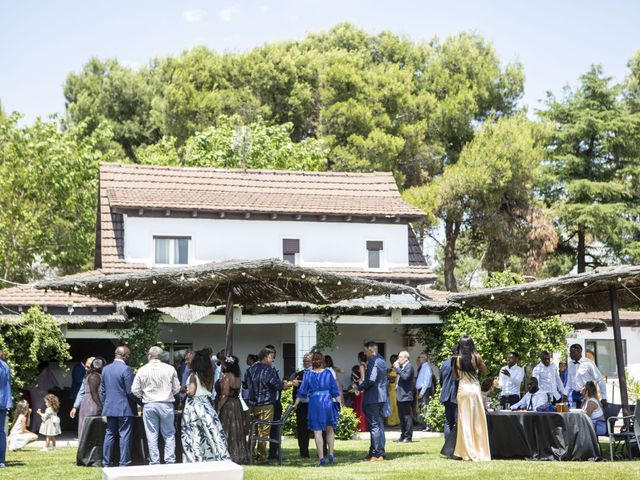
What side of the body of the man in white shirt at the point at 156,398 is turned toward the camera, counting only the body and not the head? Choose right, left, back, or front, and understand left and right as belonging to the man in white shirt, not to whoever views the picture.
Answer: back

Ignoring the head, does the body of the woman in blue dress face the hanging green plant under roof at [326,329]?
yes

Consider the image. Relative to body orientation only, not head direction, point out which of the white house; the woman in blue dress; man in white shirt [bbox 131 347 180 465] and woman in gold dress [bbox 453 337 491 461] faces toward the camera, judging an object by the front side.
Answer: the white house

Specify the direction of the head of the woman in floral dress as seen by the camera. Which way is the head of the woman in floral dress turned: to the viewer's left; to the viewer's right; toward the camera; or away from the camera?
away from the camera

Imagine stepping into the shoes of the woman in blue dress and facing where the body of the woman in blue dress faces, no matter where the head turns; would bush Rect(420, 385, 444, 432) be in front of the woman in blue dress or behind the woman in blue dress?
in front

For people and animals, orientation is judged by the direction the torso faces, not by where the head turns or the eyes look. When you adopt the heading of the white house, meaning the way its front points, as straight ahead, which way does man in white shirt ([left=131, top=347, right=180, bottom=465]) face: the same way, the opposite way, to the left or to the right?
the opposite way

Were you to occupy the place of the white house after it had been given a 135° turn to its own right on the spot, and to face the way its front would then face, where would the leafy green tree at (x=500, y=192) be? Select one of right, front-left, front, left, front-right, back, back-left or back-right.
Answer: right

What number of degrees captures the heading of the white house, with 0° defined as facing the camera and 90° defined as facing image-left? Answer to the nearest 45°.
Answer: approximately 0°

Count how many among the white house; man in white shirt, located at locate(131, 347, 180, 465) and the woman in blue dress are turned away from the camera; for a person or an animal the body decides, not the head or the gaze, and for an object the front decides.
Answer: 2

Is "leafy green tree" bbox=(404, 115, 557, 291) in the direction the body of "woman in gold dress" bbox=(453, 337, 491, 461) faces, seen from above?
yes

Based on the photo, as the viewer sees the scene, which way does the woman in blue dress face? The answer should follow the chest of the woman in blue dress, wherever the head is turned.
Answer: away from the camera
